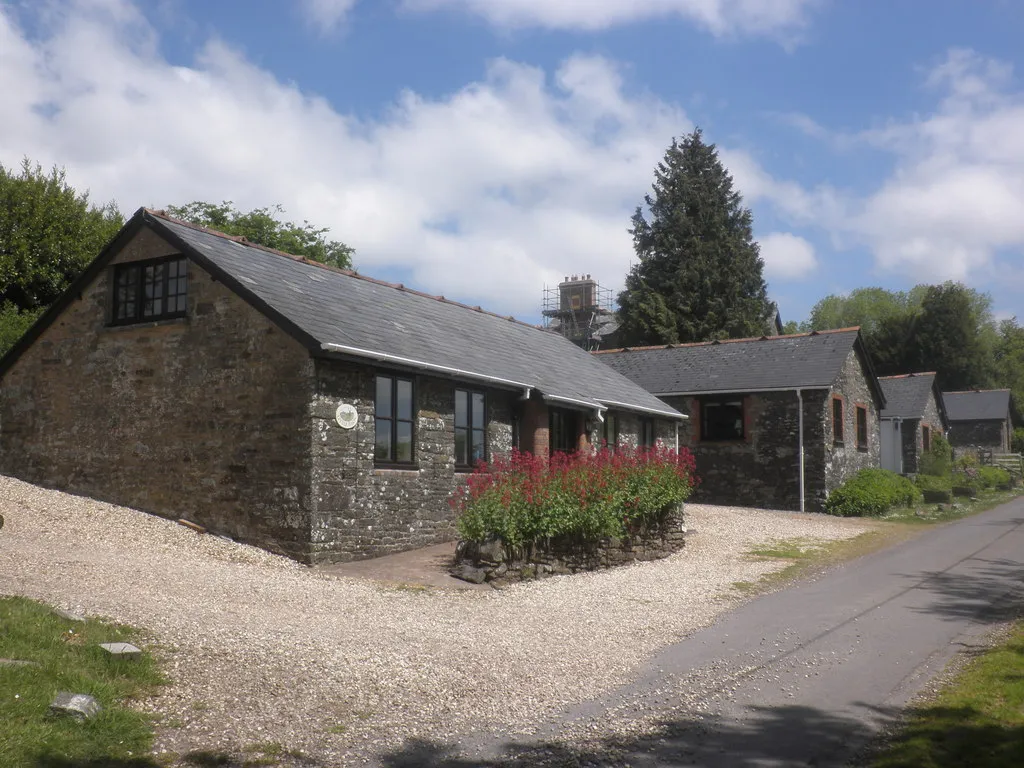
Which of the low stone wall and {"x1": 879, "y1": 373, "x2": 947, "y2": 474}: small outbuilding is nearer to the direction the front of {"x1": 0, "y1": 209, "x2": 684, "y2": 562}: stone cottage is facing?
the low stone wall

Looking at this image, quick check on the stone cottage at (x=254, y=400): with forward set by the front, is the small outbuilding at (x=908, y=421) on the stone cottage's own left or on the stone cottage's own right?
on the stone cottage's own left

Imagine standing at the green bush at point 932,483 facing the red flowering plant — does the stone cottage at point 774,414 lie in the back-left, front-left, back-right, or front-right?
front-right

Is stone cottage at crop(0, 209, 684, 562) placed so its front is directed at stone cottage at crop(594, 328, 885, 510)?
no

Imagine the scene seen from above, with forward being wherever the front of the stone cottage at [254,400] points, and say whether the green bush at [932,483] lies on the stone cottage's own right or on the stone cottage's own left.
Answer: on the stone cottage's own left

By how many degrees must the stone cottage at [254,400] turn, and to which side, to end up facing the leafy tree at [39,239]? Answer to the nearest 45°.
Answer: approximately 180°

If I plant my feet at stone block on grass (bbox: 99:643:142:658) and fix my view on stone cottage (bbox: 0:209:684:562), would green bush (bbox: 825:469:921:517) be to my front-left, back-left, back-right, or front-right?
front-right

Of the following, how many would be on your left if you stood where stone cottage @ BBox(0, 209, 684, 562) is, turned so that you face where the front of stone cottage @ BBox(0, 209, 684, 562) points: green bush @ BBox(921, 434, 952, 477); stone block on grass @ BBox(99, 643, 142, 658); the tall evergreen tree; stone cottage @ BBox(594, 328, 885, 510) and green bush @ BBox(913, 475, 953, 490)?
4

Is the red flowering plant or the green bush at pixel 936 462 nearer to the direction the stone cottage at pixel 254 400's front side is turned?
the red flowering plant

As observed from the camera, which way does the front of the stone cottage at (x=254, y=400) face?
facing the viewer and to the right of the viewer

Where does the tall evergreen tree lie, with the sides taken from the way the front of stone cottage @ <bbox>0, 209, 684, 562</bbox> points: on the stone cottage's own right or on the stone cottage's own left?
on the stone cottage's own left

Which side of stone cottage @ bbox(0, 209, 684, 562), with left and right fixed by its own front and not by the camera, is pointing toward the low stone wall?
front

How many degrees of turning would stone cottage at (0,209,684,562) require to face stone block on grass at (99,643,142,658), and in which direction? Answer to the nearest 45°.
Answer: approximately 45° to its right

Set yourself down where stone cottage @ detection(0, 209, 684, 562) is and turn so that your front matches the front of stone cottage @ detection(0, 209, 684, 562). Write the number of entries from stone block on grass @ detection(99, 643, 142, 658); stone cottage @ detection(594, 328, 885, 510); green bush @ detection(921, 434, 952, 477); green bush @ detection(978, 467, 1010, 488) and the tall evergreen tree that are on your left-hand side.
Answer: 4

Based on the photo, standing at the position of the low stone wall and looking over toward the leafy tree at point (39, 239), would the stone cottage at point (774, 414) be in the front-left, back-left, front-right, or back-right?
front-right

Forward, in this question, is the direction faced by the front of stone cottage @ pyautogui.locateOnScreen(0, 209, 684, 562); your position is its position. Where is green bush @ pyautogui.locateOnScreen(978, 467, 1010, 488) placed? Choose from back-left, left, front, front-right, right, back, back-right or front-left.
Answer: left

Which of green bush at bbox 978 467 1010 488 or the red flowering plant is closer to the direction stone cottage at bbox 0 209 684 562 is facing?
the red flowering plant

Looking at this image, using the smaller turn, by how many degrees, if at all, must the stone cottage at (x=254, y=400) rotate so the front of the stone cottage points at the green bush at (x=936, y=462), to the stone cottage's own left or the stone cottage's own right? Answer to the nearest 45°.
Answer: approximately 90° to the stone cottage's own left

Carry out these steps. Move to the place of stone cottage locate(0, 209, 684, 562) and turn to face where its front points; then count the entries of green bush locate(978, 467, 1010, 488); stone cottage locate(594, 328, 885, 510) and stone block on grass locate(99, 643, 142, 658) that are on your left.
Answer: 2

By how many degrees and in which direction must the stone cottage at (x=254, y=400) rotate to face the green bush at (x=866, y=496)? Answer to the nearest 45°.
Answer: approximately 90° to its left

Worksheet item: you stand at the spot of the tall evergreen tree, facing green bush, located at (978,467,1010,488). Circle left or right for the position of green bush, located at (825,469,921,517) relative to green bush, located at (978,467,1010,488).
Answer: right
